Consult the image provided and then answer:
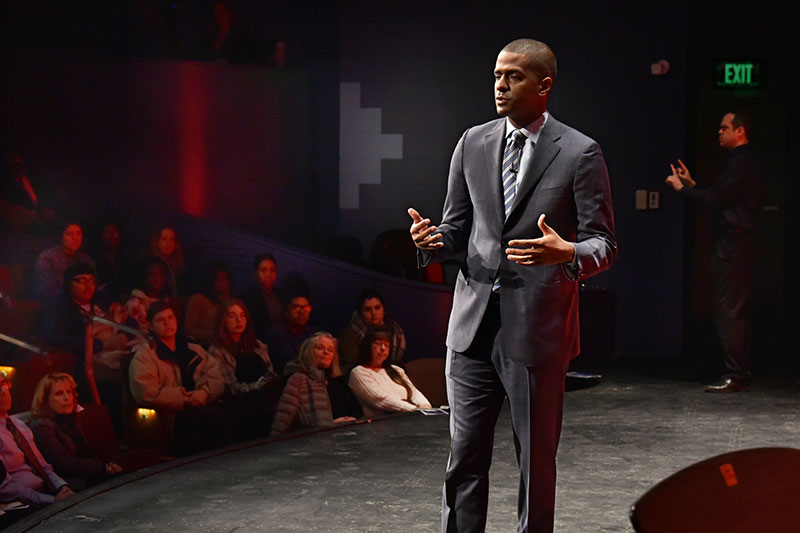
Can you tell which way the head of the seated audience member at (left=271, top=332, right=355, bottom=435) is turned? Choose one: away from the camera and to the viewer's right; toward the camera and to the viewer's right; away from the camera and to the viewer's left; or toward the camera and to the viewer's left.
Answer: toward the camera and to the viewer's right

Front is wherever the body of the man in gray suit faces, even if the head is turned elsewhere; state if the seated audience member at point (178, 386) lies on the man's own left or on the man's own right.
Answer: on the man's own right

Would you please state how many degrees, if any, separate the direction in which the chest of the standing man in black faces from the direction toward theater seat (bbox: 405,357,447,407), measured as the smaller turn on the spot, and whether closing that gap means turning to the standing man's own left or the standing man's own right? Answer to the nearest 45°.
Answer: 0° — they already face it

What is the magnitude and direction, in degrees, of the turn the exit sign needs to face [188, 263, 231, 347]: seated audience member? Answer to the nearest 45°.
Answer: approximately 45° to its right

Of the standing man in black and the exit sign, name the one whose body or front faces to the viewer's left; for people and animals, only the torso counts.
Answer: the standing man in black

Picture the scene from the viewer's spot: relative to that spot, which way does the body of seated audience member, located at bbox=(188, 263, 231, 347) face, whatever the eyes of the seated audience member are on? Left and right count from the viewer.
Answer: facing the viewer and to the right of the viewer

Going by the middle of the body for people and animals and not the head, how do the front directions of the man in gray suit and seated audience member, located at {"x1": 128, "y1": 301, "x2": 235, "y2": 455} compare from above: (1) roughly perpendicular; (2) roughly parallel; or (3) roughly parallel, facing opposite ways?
roughly perpendicular

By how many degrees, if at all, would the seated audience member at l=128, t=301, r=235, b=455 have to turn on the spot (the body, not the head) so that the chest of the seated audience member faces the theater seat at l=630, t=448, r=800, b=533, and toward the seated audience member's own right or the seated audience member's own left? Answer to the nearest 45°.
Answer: approximately 45° to the seated audience member's own right

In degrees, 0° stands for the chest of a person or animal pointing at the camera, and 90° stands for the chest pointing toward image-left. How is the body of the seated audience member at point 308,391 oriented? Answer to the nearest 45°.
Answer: approximately 315°

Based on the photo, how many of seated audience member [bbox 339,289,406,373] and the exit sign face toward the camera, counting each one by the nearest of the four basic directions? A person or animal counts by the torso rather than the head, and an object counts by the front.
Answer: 2

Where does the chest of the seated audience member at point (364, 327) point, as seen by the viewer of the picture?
toward the camera

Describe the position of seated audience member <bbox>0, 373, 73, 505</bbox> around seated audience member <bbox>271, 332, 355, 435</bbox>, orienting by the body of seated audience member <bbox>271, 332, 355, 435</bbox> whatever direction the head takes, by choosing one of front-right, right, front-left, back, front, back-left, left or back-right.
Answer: right

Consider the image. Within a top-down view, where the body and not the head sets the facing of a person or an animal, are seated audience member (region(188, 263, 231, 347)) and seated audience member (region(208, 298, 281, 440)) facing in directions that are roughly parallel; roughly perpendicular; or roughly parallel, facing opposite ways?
roughly parallel

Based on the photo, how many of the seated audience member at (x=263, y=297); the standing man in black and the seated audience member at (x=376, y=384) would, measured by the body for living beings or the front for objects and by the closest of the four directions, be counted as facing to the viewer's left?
1

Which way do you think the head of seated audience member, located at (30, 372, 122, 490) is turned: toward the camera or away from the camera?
toward the camera

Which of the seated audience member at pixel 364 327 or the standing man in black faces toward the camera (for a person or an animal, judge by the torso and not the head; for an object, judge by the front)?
the seated audience member

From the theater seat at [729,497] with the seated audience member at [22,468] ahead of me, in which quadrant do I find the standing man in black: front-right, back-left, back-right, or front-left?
front-right

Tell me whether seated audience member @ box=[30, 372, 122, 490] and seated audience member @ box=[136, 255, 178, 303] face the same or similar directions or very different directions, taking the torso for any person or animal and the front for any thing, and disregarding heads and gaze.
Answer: same or similar directions

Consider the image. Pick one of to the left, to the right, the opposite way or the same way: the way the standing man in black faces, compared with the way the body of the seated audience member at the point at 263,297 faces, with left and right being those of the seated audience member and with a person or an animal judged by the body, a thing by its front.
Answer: the opposite way

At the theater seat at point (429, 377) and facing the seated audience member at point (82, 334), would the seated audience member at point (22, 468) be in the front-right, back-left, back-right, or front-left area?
front-left
